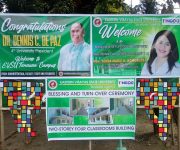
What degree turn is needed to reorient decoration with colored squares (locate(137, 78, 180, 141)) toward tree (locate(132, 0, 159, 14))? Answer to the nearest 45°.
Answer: approximately 180°

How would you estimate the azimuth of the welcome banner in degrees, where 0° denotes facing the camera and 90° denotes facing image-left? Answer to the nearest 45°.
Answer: approximately 0°

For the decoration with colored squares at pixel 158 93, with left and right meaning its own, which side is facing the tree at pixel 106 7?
back

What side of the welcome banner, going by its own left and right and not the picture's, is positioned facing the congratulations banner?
right

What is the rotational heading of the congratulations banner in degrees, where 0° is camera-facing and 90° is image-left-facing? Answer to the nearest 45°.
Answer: approximately 0°

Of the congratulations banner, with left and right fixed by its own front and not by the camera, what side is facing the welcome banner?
left
